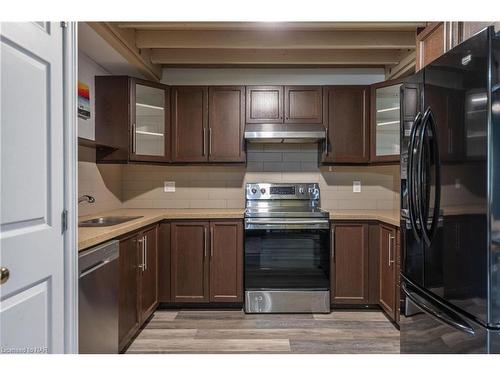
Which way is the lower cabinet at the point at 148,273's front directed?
to the viewer's right

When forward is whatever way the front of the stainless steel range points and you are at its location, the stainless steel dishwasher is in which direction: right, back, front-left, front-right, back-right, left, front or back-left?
front-right

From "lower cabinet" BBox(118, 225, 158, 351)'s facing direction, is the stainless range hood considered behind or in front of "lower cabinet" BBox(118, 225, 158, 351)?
in front

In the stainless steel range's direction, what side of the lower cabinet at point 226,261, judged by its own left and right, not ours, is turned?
left

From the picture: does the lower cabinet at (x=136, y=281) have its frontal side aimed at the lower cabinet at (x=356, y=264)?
yes

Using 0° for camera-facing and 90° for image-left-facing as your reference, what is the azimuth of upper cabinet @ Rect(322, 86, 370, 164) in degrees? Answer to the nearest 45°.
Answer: approximately 0°

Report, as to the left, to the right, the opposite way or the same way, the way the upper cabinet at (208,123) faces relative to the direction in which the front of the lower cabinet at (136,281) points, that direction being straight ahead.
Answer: to the right

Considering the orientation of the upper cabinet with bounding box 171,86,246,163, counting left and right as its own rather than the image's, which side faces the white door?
front

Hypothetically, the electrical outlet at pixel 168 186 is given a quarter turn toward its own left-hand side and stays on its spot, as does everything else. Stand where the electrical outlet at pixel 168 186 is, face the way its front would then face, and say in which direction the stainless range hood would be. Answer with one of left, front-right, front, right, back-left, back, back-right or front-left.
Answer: front-right

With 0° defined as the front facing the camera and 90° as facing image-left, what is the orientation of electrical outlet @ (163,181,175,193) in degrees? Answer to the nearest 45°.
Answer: approximately 0°
